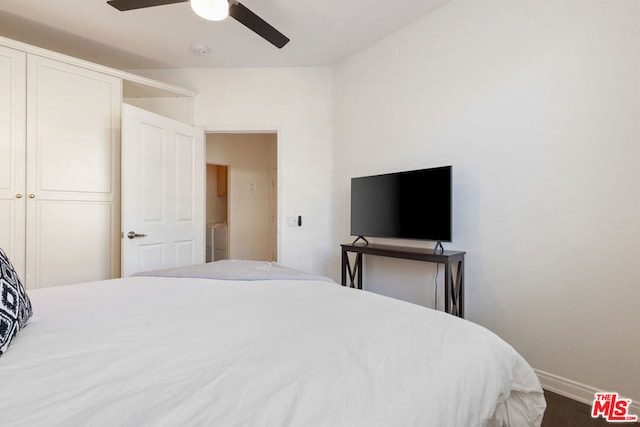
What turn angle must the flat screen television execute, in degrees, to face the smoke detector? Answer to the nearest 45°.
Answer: approximately 45° to its right

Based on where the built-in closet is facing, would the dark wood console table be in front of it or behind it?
in front

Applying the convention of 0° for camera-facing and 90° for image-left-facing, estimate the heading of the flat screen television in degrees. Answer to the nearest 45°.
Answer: approximately 45°

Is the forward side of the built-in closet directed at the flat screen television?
yes

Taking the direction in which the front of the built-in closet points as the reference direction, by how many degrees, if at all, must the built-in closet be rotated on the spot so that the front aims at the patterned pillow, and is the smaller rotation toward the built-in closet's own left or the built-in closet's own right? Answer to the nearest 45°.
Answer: approximately 45° to the built-in closet's own right

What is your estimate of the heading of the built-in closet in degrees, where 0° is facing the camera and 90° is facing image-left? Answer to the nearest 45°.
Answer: approximately 315°

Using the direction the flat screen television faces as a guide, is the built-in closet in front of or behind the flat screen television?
in front
